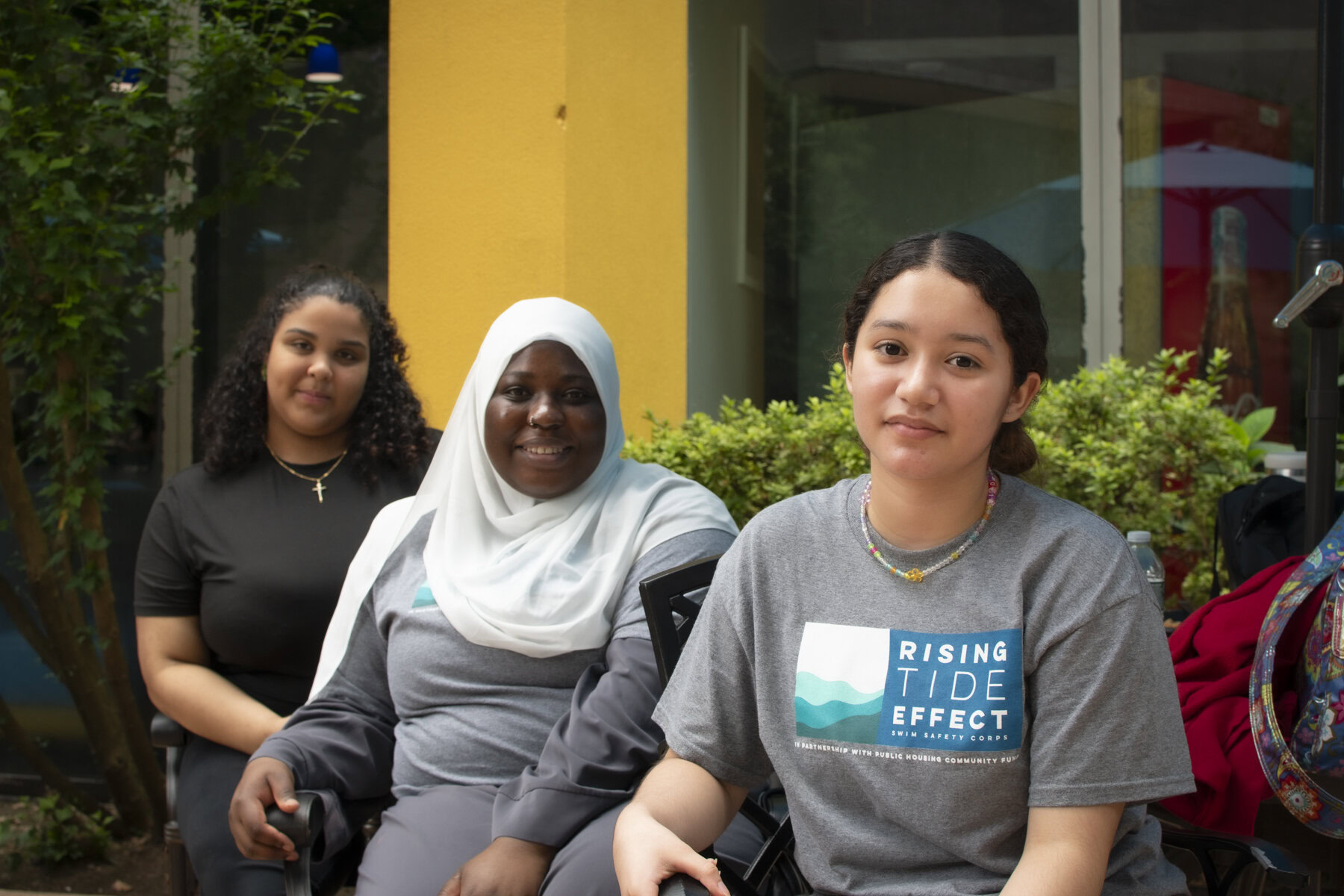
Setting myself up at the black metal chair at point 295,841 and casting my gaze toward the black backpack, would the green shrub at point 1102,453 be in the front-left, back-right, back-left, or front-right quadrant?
front-left

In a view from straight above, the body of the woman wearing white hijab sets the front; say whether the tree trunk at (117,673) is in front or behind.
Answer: behind

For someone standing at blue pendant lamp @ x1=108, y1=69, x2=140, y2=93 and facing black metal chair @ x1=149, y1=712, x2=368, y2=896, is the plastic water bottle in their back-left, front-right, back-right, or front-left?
front-left

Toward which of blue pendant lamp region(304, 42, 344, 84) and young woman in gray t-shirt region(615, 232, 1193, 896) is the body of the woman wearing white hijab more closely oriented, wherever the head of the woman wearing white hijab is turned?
the young woman in gray t-shirt

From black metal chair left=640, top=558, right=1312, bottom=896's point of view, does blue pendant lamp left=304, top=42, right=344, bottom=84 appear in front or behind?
behind

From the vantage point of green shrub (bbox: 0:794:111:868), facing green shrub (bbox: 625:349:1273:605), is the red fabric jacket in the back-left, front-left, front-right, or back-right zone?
front-right

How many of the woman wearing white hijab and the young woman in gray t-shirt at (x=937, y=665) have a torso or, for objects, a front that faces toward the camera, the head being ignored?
2

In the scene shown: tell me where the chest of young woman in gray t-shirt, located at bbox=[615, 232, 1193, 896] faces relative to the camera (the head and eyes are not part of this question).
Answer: toward the camera

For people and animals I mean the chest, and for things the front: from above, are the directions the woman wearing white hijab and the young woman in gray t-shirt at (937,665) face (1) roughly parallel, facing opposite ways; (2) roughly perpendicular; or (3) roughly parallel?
roughly parallel

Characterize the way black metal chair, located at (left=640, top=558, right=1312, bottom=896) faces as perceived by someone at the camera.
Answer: facing the viewer and to the right of the viewer

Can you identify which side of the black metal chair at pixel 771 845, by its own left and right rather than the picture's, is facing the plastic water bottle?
back

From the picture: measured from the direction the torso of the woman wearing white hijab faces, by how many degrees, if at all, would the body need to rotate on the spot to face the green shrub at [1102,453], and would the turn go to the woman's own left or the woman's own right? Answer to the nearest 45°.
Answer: approximately 135° to the woman's own left
